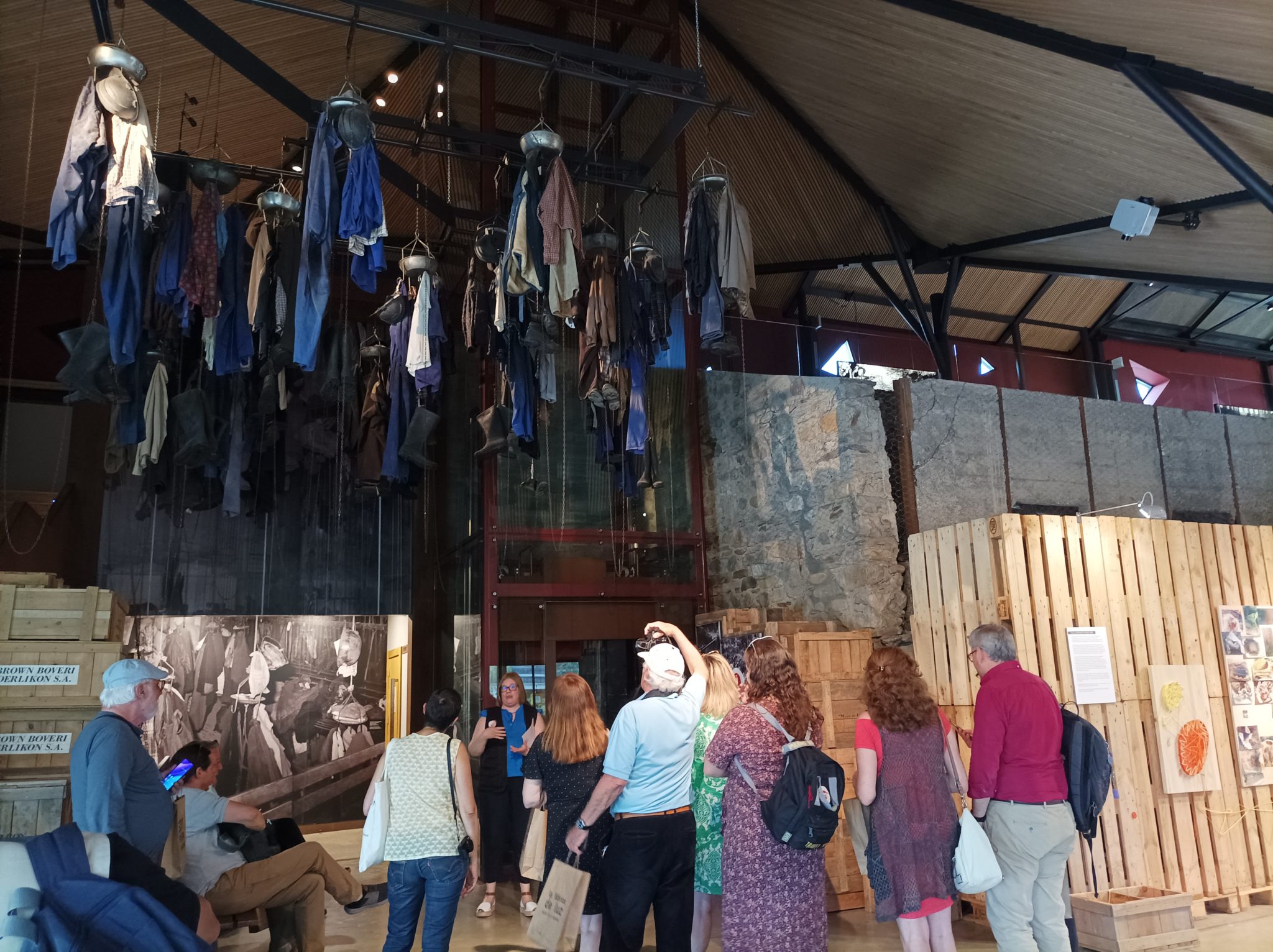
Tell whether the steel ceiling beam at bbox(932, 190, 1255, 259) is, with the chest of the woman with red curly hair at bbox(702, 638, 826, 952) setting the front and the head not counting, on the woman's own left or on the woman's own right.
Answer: on the woman's own right

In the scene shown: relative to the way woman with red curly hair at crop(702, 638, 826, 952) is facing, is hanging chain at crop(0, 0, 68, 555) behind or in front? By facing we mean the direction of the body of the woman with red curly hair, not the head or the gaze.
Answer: in front

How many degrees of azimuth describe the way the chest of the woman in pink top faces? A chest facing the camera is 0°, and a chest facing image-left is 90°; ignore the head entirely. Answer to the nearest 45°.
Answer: approximately 180°

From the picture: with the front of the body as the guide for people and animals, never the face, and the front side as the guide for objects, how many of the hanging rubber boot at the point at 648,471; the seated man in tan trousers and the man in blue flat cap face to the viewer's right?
2

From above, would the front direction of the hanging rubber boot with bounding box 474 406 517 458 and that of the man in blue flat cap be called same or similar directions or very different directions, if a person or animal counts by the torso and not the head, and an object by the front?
very different directions

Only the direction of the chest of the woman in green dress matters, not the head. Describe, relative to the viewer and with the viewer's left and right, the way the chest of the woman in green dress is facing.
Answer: facing away from the viewer and to the left of the viewer

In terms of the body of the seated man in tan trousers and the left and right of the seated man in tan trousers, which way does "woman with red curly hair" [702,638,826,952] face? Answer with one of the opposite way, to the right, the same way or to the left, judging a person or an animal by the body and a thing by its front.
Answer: to the left

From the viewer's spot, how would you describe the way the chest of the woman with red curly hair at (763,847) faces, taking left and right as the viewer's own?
facing away from the viewer and to the left of the viewer

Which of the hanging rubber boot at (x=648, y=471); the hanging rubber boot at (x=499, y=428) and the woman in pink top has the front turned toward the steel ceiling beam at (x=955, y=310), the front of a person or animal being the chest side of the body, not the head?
the woman in pink top

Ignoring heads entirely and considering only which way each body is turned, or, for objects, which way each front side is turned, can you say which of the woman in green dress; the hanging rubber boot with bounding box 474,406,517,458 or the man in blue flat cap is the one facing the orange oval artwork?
the man in blue flat cap

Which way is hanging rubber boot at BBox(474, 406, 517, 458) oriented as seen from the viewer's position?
to the viewer's left

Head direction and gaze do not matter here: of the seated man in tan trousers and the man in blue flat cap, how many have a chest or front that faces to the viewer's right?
2
